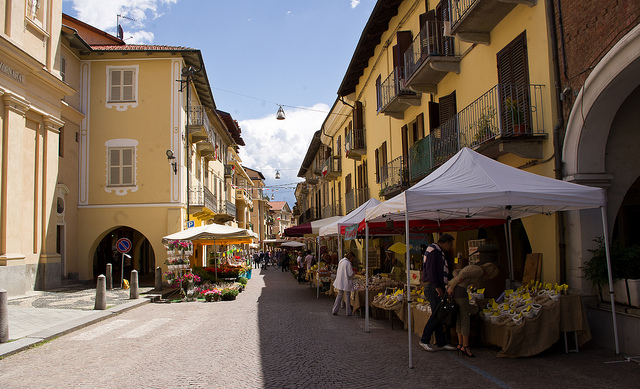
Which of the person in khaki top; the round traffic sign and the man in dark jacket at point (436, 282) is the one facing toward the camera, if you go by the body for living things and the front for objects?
the round traffic sign

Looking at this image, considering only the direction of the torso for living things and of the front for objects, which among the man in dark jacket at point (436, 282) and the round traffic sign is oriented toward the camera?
the round traffic sign

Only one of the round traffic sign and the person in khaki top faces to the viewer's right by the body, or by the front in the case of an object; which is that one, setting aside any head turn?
the person in khaki top

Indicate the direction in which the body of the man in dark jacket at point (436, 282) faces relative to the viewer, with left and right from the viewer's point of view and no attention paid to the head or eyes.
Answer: facing to the right of the viewer

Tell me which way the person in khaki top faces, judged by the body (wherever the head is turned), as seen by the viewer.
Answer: to the viewer's right

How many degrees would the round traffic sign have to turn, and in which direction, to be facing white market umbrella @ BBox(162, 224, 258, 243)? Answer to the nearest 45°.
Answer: approximately 45° to its left

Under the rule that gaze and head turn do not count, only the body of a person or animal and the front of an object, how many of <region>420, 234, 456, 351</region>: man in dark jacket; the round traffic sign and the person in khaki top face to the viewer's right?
2

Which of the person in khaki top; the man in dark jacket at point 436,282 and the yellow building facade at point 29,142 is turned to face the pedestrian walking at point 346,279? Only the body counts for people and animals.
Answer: the yellow building facade

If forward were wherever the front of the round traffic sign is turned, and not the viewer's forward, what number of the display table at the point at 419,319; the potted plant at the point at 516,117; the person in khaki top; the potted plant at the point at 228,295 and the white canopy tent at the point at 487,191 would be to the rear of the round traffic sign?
0

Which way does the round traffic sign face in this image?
toward the camera

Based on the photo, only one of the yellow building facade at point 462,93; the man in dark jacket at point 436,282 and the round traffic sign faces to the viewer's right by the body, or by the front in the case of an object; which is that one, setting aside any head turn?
the man in dark jacket

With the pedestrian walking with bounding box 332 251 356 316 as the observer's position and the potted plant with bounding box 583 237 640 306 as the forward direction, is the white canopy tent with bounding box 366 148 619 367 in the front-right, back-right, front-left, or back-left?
front-right

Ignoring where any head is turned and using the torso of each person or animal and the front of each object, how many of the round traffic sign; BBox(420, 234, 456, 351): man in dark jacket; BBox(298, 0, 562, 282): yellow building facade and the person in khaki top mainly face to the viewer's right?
2

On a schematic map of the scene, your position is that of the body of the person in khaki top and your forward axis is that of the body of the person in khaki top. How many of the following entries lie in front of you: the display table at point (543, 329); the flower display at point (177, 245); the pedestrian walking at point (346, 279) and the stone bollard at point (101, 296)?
1

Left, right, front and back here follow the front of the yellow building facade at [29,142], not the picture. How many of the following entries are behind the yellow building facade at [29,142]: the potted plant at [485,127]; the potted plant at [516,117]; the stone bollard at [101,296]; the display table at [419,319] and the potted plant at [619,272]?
0

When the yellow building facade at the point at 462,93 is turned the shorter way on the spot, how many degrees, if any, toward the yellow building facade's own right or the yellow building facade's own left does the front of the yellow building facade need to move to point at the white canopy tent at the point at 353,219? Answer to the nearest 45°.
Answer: approximately 90° to the yellow building facade's own right

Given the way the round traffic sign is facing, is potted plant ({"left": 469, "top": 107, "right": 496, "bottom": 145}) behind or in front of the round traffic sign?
in front

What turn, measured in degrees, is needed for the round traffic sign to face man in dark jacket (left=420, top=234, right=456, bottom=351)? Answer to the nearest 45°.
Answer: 0° — it already faces them
